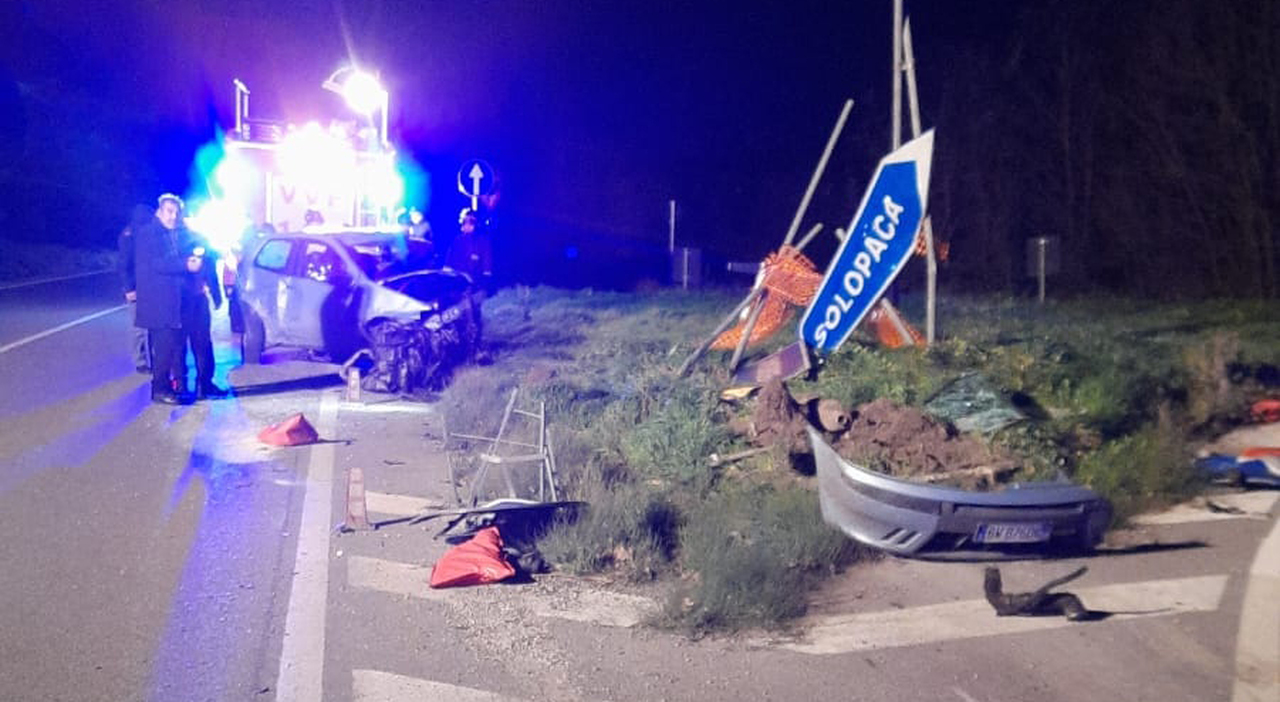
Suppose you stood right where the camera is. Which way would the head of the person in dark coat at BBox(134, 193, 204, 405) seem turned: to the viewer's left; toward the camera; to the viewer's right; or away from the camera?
toward the camera

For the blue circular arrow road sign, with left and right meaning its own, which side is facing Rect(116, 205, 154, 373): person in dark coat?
front

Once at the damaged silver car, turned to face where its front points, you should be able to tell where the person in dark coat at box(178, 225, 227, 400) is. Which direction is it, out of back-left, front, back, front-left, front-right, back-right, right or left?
right

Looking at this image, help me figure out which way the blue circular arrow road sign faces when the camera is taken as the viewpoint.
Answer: facing the viewer

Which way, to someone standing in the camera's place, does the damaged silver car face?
facing the viewer and to the right of the viewer

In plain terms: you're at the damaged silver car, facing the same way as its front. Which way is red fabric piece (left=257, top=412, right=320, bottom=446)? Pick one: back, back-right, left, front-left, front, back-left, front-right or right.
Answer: front-right

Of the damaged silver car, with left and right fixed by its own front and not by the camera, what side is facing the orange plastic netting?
front

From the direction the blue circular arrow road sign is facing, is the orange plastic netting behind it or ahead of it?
ahead

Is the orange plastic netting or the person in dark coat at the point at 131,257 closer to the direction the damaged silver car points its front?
the orange plastic netting

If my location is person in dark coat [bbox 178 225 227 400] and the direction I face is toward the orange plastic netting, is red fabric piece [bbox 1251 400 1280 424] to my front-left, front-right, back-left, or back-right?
front-right
